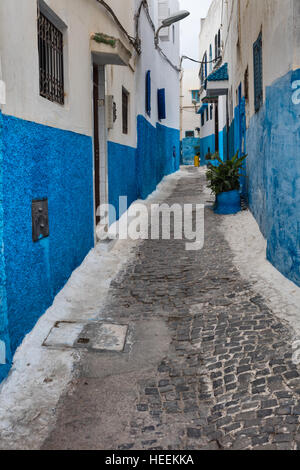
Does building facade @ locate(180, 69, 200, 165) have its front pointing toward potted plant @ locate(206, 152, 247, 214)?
yes

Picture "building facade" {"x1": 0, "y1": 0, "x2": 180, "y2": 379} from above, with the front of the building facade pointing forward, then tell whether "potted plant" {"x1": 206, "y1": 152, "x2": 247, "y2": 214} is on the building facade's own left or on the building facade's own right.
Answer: on the building facade's own left

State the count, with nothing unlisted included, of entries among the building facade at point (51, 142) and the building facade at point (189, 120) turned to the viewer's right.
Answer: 1

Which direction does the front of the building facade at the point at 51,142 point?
to the viewer's right

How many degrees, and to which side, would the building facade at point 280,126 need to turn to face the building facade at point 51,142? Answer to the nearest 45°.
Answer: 0° — it already faces it

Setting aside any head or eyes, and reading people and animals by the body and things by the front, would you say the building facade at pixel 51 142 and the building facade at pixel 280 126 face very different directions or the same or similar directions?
very different directions

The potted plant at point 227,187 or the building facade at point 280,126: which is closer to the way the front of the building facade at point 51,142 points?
the building facade

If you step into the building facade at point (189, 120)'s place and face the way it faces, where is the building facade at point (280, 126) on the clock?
the building facade at point (280, 126) is roughly at 12 o'clock from the building facade at point (189, 120).

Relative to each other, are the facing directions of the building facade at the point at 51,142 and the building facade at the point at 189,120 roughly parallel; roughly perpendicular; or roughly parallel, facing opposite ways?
roughly perpendicular

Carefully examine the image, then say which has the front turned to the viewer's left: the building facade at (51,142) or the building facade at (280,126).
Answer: the building facade at (280,126)

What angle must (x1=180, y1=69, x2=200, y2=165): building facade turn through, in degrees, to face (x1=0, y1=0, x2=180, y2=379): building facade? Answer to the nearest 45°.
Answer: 0° — it already faces it

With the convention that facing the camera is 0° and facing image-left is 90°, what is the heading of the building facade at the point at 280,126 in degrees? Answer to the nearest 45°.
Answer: approximately 90°

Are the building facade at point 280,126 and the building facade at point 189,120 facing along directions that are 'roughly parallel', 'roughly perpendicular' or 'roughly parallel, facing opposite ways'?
roughly perpendicular

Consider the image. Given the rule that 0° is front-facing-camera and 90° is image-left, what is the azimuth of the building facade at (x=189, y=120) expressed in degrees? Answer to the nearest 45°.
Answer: approximately 0°
